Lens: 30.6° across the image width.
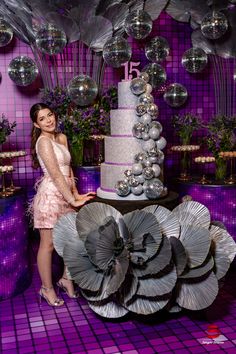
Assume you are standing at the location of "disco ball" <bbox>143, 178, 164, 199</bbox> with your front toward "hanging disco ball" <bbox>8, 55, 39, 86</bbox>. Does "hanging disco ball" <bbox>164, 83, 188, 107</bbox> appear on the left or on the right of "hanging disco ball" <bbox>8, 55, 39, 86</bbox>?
right

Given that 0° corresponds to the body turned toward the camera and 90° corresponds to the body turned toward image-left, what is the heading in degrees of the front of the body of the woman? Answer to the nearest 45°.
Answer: approximately 315°

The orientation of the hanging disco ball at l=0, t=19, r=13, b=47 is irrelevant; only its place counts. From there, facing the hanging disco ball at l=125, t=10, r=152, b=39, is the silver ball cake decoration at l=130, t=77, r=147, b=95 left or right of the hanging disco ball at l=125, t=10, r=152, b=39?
right

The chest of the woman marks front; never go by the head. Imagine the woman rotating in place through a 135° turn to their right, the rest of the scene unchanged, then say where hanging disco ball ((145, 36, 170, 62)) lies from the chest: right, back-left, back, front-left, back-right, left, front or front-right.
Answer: back-right

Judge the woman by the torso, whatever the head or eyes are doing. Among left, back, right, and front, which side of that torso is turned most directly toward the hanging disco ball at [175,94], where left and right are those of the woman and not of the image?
left

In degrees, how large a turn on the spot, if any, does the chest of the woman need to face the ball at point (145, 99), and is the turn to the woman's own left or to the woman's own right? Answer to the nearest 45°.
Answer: approximately 45° to the woman's own left
